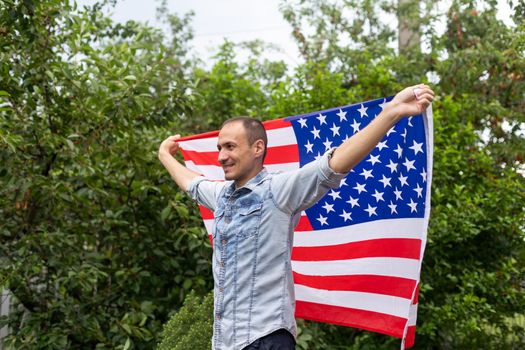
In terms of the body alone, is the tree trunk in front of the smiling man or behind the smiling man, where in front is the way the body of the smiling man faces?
behind

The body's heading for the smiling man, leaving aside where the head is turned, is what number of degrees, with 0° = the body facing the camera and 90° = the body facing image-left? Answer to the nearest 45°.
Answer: approximately 45°

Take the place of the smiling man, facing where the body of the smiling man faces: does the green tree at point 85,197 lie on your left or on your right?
on your right

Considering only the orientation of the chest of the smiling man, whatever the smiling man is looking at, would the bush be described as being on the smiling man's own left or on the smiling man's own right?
on the smiling man's own right
